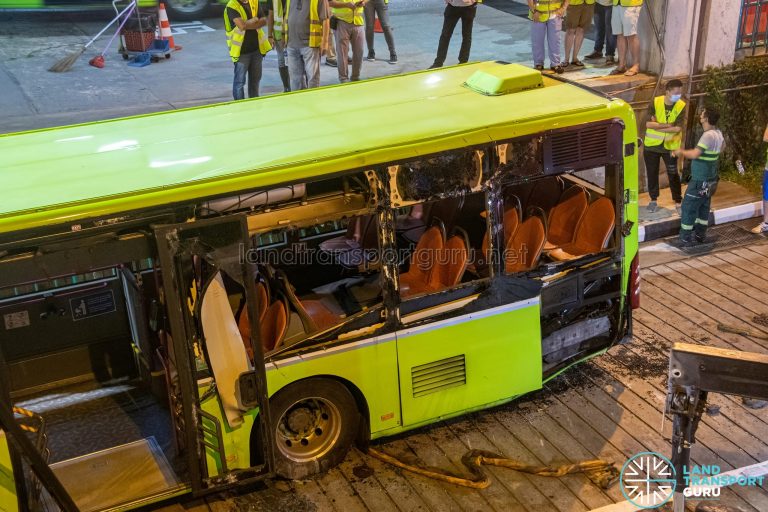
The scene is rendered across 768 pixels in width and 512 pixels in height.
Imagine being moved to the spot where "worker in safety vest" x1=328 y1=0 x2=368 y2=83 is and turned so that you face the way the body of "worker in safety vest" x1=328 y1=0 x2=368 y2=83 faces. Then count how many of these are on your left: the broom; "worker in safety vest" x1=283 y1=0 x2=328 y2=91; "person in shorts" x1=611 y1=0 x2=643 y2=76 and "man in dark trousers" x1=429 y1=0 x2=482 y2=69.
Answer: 2

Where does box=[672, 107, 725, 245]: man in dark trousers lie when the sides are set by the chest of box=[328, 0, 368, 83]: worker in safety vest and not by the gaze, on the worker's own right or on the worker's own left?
on the worker's own left

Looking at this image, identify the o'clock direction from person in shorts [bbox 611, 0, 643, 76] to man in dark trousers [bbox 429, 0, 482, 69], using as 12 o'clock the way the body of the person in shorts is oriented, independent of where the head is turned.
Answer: The man in dark trousers is roughly at 2 o'clock from the person in shorts.

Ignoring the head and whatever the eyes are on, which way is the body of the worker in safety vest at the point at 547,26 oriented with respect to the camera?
toward the camera

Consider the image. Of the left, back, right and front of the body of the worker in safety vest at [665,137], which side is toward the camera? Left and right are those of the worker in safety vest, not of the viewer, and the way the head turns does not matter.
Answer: front

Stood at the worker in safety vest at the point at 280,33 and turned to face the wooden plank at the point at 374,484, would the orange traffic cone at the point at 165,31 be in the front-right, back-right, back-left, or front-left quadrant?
back-right

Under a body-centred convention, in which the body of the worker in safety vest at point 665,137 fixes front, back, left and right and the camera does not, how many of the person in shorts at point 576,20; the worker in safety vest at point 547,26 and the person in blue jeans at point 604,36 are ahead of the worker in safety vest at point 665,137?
0

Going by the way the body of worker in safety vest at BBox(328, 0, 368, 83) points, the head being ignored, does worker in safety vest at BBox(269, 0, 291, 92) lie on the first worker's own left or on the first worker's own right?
on the first worker's own right

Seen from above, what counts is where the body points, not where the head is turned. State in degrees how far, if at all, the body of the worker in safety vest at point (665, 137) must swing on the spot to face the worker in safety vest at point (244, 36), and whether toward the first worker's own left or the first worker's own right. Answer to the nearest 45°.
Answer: approximately 90° to the first worker's own right

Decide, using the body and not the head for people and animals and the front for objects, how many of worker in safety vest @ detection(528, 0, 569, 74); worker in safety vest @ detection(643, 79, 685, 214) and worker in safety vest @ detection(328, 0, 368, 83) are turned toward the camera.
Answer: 3

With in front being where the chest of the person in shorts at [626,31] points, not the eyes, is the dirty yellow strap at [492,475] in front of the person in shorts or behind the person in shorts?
in front

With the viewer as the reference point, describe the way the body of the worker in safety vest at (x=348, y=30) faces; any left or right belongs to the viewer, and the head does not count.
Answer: facing the viewer

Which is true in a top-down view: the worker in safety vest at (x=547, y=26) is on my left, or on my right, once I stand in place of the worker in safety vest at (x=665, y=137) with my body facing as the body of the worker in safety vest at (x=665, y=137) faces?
on my right

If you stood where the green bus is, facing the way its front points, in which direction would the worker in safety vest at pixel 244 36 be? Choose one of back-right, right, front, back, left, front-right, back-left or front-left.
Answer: back-right

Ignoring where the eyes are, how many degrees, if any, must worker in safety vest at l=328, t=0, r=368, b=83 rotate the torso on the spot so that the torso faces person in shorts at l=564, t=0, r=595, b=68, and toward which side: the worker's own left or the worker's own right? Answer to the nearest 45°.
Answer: approximately 90° to the worker's own left

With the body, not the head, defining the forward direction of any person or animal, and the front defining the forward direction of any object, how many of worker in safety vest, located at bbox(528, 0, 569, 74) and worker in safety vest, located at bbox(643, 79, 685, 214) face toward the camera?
2

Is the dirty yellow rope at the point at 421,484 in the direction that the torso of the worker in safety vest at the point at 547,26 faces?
yes

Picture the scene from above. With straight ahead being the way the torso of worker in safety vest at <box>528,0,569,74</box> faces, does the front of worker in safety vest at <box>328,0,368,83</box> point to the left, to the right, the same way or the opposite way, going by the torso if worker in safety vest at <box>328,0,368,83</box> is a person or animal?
the same way
